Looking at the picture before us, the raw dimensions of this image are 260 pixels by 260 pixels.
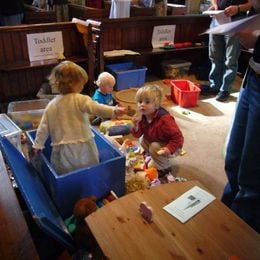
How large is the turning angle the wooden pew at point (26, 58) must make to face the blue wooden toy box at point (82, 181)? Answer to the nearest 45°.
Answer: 0° — it already faces it

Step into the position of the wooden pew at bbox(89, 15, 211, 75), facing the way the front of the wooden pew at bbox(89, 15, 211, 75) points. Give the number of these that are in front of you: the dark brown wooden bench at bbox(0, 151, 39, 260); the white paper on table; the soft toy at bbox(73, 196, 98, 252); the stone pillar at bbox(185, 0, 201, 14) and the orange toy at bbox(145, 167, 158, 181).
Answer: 4

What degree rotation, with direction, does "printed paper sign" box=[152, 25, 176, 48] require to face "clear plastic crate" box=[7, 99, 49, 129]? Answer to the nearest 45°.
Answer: approximately 45° to its right

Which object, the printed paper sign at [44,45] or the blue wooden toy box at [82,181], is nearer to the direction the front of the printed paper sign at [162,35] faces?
the blue wooden toy box

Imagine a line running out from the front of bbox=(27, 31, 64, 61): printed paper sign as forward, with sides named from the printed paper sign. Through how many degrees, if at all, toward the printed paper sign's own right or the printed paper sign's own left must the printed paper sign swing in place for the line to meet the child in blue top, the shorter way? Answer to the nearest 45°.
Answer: approximately 45° to the printed paper sign's own left

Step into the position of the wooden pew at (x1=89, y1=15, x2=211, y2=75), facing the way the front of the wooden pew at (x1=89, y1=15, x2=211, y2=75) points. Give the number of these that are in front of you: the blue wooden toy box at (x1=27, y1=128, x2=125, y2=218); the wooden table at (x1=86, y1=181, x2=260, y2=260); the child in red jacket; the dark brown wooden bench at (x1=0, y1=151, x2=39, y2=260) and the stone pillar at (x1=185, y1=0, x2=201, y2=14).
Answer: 4

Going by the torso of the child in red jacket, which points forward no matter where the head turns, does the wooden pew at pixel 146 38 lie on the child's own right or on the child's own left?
on the child's own right

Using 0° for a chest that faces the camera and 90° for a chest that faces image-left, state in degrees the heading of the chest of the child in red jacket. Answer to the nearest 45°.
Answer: approximately 45°
